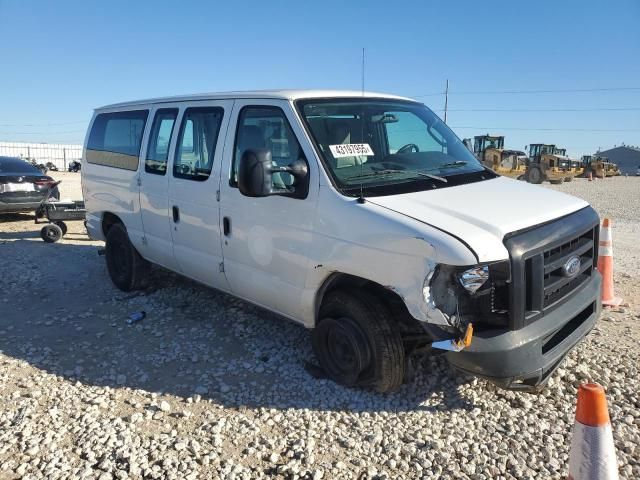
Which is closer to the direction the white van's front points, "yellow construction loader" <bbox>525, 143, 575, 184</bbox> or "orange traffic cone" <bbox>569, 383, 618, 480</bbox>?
the orange traffic cone

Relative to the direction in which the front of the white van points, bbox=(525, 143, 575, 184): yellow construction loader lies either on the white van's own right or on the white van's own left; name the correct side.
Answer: on the white van's own left

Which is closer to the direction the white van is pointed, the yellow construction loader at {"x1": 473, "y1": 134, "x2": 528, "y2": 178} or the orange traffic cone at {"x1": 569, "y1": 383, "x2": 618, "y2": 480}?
the orange traffic cone

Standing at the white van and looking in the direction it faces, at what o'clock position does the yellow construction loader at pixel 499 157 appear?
The yellow construction loader is roughly at 8 o'clock from the white van.

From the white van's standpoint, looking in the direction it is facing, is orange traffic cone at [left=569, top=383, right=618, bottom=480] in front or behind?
in front

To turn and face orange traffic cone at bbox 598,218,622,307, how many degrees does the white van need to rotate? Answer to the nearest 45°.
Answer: approximately 90° to its left

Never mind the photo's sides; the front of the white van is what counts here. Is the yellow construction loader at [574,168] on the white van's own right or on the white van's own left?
on the white van's own left

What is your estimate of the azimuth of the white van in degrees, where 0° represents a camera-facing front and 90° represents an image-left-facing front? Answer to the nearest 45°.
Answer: approximately 315°
